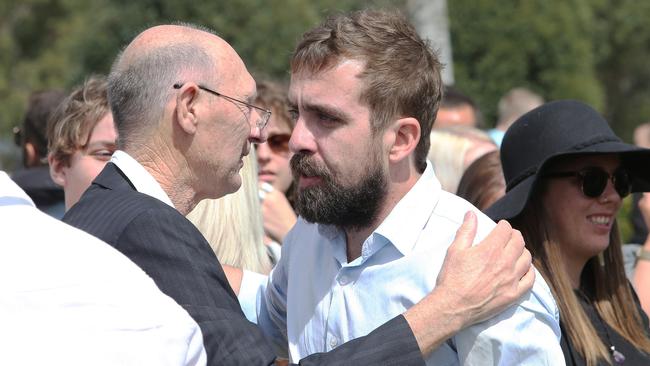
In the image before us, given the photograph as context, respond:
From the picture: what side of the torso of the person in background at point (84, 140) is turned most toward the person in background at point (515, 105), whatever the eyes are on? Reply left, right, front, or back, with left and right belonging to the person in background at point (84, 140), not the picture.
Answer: left

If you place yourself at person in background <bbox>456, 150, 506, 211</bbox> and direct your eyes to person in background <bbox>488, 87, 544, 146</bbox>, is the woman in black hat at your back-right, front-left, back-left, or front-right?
back-right

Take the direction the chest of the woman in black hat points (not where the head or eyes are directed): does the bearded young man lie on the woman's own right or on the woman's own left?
on the woman's own right

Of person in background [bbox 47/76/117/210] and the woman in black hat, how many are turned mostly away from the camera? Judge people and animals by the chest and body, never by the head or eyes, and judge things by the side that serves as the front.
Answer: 0

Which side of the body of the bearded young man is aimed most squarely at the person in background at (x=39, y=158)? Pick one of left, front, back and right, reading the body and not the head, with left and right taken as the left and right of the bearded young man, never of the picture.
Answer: right

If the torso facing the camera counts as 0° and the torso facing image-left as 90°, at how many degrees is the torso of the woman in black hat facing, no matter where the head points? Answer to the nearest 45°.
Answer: approximately 315°

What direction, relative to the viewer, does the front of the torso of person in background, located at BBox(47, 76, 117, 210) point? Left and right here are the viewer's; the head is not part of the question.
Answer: facing the viewer and to the right of the viewer

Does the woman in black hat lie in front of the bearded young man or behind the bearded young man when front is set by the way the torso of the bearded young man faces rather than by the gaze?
behind

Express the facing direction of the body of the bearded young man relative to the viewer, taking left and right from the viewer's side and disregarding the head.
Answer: facing the viewer and to the left of the viewer

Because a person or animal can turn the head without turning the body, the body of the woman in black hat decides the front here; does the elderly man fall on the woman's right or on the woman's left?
on the woman's right

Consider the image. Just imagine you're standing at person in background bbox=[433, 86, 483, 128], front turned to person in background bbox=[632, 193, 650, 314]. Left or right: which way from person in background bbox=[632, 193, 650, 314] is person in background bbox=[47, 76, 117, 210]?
right
